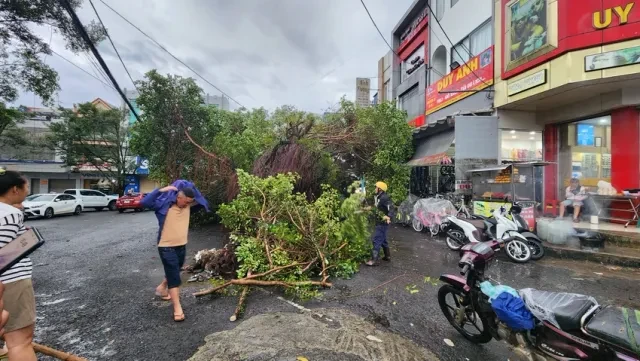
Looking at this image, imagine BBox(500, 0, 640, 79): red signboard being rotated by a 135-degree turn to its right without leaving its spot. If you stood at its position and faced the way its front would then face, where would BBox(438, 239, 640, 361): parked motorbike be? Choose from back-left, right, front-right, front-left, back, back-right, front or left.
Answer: back

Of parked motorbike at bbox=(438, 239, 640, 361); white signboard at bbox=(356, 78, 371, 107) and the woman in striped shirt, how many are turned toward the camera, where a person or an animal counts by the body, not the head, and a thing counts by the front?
1

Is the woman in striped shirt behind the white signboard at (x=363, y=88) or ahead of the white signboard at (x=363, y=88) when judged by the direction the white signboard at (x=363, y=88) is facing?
ahead

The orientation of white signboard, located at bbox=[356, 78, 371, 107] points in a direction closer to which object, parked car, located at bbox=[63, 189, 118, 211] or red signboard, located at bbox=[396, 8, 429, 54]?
the red signboard

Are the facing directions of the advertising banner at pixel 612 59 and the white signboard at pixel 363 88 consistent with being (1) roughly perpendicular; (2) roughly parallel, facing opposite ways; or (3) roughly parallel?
roughly perpendicular

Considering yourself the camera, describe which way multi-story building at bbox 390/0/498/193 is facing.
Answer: facing the viewer and to the left of the viewer

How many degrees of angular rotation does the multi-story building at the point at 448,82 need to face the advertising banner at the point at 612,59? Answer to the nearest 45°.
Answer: approximately 90° to its left

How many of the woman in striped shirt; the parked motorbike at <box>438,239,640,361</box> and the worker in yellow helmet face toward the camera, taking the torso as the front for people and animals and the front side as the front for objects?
0

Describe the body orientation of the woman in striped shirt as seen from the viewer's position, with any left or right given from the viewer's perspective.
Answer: facing to the right of the viewer

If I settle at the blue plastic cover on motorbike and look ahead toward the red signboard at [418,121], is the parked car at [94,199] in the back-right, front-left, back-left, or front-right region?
front-left

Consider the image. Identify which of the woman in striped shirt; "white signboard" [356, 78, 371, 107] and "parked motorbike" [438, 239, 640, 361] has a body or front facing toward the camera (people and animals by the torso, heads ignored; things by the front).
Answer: the white signboard
